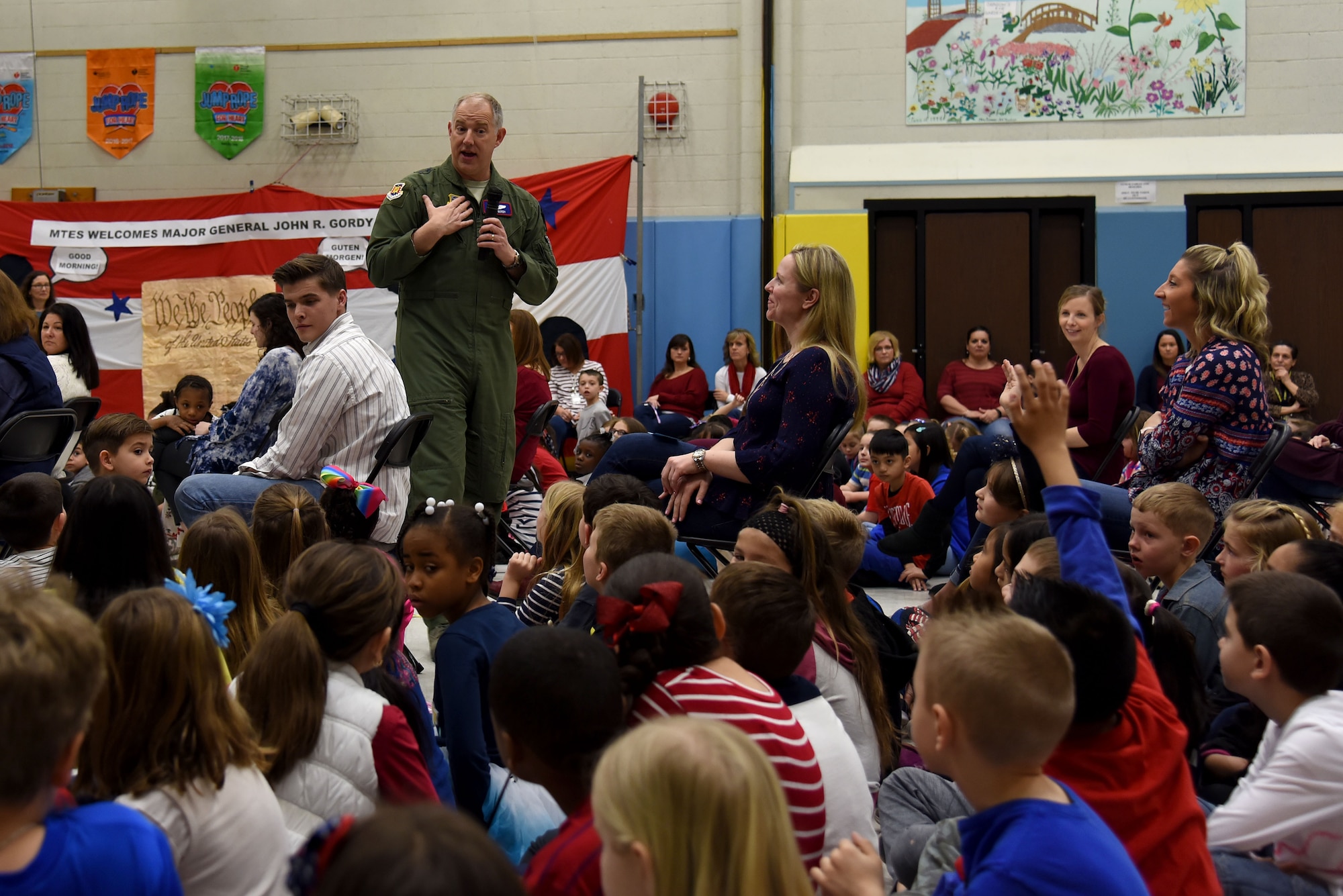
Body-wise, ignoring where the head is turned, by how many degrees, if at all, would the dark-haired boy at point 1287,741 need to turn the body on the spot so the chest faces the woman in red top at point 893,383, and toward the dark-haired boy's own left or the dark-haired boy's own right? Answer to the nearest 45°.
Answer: approximately 90° to the dark-haired boy's own right

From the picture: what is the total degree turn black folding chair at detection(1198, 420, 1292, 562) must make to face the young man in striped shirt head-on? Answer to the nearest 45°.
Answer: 0° — it already faces them

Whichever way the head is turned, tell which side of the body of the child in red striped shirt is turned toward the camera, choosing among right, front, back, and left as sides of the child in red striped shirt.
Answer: back

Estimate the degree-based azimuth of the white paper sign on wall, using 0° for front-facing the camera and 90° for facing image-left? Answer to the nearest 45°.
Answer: approximately 0°

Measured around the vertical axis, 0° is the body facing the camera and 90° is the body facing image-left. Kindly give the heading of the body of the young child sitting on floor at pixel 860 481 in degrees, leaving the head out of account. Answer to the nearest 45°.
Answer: approximately 45°

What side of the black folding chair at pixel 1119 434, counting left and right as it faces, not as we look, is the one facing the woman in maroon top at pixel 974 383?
right

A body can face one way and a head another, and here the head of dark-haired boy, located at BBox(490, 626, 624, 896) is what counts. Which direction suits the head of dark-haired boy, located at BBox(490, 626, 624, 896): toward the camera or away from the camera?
away from the camera

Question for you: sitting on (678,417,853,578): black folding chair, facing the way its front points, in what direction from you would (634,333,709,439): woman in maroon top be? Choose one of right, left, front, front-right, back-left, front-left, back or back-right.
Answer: right

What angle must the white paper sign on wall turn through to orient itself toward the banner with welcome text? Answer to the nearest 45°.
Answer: approximately 90° to its right

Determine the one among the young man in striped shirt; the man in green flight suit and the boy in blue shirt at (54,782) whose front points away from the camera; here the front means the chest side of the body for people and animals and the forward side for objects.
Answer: the boy in blue shirt
